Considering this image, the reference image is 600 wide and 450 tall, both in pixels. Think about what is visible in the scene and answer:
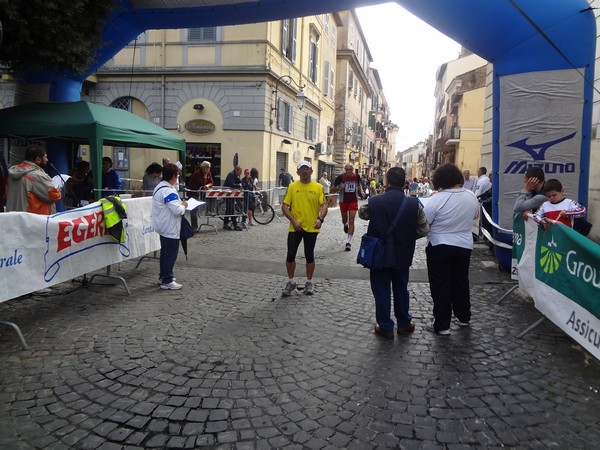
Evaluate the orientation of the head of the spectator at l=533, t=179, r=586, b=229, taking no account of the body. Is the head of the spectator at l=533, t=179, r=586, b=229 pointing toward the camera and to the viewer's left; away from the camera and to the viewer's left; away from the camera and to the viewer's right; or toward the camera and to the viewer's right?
toward the camera and to the viewer's left

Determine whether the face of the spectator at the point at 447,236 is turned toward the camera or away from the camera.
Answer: away from the camera

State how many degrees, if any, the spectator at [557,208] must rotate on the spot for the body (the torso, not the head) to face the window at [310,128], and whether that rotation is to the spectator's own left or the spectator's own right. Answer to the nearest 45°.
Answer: approximately 90° to the spectator's own right

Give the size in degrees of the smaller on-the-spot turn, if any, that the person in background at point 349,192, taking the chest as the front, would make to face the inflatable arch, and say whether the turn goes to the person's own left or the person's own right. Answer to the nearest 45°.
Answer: approximately 45° to the person's own left

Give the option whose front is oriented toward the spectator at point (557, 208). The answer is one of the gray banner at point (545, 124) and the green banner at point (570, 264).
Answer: the gray banner

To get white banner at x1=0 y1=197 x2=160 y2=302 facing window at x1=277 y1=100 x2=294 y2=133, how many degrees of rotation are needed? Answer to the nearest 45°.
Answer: approximately 90° to its left

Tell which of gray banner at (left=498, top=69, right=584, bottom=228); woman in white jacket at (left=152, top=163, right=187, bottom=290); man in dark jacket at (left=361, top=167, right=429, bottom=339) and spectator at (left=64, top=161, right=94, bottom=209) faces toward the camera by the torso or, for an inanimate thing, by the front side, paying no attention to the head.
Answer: the gray banner

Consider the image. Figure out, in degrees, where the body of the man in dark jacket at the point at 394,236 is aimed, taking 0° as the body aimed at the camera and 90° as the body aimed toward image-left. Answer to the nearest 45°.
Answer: approximately 180°

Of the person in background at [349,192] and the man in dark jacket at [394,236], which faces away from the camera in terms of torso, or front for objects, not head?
the man in dark jacket

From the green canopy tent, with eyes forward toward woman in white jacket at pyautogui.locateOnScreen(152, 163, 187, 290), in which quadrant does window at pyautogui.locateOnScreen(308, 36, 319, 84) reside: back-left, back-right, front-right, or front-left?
back-left

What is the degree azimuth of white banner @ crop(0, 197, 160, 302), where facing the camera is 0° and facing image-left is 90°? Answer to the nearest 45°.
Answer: approximately 315°

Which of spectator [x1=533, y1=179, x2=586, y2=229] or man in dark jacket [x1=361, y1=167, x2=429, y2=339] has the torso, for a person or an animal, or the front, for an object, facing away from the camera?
the man in dark jacket

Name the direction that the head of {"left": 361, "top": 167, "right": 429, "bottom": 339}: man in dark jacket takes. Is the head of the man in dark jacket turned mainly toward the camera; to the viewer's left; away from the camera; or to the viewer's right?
away from the camera

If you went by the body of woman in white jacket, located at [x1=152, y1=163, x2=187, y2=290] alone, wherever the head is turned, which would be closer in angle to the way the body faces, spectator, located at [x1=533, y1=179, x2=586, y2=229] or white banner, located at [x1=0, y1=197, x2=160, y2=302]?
the spectator

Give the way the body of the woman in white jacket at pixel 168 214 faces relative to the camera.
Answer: to the viewer's right

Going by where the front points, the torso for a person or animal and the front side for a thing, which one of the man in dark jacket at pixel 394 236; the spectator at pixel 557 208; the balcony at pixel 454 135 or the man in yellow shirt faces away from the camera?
the man in dark jacket
